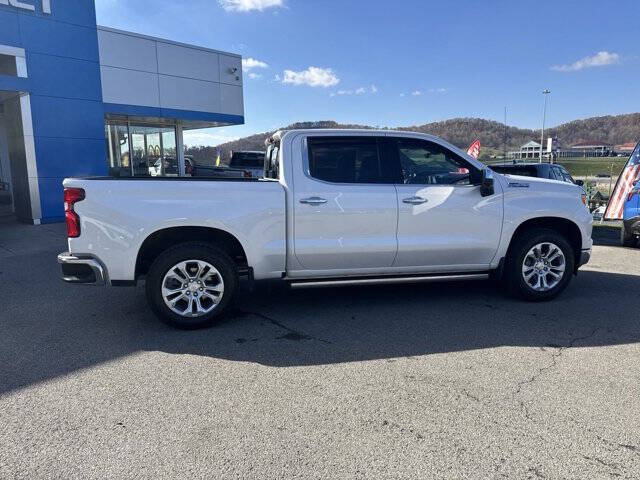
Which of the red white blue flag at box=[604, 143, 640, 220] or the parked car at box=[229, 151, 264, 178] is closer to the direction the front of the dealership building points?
the red white blue flag

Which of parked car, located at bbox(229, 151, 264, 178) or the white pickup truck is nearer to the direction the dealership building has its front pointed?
the white pickup truck

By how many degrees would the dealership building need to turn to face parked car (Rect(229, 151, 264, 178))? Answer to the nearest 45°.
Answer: approximately 90° to its left

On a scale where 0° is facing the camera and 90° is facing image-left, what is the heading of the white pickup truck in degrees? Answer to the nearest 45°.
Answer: approximately 270°

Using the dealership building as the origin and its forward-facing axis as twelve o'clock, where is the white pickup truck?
The white pickup truck is roughly at 1 o'clock from the dealership building.

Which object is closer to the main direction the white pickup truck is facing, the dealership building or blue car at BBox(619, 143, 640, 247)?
the blue car

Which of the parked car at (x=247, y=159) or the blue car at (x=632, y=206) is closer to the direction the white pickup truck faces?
the blue car

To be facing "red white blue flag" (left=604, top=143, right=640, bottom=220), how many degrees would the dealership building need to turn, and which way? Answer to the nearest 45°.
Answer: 0° — it already faces it
